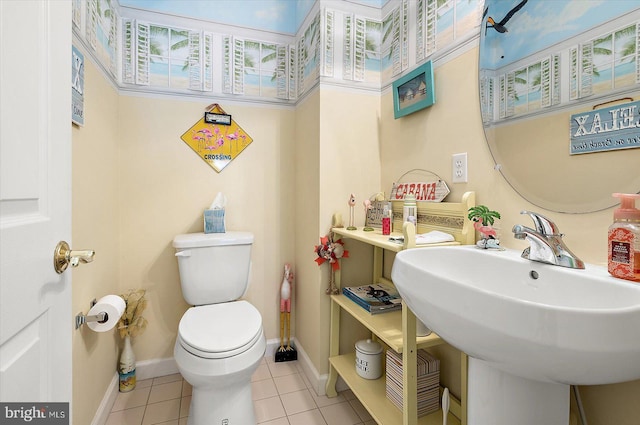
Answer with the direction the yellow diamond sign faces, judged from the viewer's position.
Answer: facing the viewer

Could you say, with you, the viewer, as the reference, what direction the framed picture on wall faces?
facing the viewer and to the left of the viewer

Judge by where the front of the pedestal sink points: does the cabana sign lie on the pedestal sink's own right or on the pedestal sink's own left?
on the pedestal sink's own right

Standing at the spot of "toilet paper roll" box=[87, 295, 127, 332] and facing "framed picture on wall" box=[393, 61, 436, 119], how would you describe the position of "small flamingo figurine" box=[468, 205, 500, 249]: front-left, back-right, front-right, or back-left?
front-right

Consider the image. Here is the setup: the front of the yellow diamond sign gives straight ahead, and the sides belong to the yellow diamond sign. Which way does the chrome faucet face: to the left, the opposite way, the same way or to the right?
to the right

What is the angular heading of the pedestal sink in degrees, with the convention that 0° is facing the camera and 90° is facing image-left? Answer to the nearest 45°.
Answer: approximately 45°

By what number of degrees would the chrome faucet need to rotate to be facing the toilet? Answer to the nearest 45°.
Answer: approximately 45° to its right

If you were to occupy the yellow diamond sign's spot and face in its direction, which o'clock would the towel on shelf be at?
The towel on shelf is roughly at 11 o'clock from the yellow diamond sign.

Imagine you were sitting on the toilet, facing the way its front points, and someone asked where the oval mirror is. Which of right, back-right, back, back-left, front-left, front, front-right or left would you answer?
front-left

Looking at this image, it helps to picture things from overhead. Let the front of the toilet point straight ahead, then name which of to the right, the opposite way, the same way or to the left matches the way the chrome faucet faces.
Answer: to the right

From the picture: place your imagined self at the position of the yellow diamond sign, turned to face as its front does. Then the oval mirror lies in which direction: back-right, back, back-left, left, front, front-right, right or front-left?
front-left

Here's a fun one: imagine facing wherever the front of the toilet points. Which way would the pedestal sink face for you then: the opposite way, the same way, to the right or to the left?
to the right

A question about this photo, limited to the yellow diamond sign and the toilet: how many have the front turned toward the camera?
2
